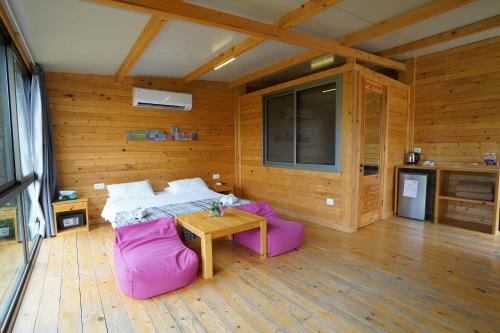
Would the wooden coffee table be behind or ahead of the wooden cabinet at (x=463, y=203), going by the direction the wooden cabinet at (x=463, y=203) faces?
ahead

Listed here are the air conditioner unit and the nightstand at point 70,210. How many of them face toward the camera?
2

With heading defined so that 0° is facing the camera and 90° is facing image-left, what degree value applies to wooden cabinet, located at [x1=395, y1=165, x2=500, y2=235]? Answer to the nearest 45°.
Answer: approximately 45°

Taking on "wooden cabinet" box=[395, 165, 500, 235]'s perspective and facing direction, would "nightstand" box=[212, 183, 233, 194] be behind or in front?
in front

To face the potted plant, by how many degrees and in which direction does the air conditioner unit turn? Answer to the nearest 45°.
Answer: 0° — it already faces it
